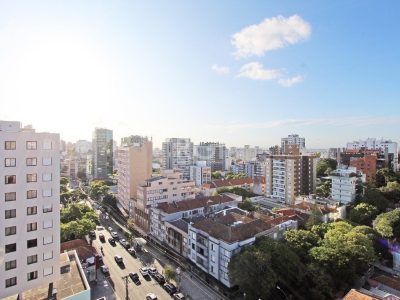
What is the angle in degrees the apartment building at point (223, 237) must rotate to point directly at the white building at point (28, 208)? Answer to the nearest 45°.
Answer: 0° — it already faces it

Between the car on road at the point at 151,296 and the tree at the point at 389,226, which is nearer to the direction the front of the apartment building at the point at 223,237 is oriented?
the car on road

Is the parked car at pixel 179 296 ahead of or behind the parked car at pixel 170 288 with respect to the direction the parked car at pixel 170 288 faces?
behind

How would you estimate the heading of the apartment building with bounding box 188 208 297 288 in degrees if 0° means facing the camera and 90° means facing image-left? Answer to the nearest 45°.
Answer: approximately 45°

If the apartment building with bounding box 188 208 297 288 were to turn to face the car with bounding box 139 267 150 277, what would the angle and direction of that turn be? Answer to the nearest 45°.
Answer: approximately 45° to its right

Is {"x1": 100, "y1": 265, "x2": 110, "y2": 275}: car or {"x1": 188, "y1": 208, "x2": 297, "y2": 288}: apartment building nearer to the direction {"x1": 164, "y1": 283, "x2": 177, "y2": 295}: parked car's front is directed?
the car

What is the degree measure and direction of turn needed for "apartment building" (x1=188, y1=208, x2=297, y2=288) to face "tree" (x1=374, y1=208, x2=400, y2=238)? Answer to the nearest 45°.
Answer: approximately 135° to its left

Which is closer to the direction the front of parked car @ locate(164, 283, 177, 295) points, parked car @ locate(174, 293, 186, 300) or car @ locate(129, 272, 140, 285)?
the car

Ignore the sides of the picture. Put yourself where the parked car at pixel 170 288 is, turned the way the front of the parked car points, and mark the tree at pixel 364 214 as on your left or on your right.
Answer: on your right

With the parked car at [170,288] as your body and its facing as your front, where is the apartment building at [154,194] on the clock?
The apartment building is roughly at 1 o'clock from the parked car.

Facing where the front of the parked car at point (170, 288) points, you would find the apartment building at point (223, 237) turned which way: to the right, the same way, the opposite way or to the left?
to the left

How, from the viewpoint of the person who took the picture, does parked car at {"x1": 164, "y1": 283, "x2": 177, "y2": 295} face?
facing away from the viewer and to the left of the viewer
